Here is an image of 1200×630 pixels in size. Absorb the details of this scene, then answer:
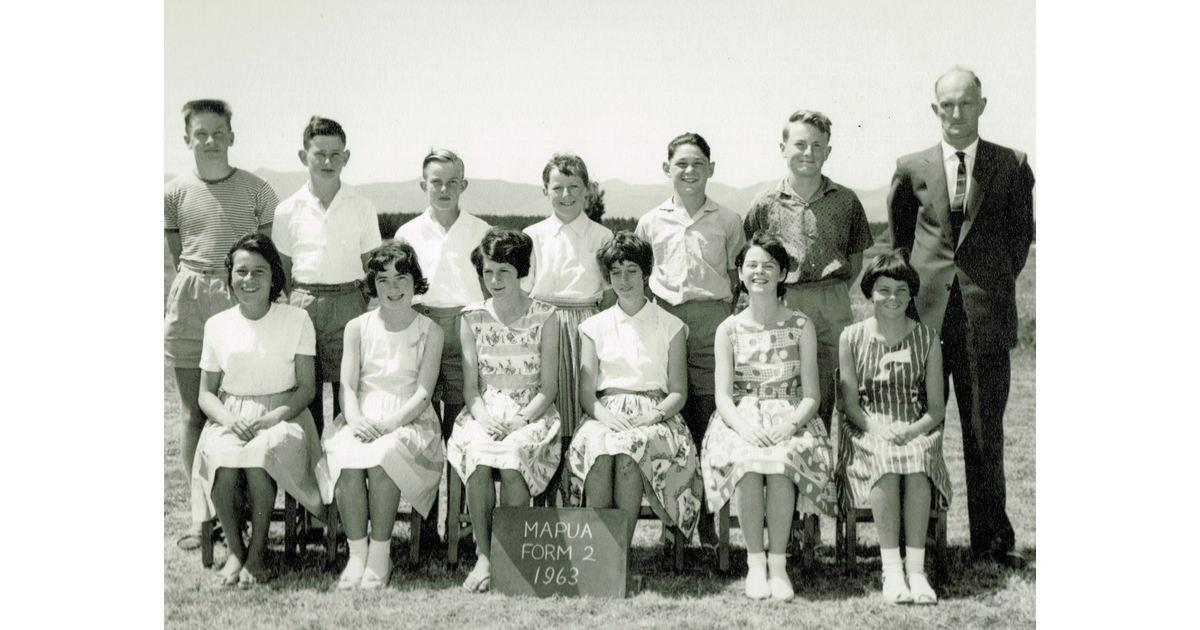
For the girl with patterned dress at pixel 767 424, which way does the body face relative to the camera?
toward the camera

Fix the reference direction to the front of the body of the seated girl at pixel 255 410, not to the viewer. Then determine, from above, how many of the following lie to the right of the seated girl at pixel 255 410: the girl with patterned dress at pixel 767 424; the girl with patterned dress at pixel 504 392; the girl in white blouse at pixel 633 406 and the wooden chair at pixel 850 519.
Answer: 0

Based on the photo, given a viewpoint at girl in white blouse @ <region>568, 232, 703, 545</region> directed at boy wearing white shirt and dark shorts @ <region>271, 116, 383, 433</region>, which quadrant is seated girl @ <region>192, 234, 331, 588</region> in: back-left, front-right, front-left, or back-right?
front-left

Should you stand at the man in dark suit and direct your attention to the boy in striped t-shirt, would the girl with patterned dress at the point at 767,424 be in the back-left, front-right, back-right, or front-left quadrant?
front-left

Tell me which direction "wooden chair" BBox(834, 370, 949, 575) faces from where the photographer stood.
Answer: facing the viewer

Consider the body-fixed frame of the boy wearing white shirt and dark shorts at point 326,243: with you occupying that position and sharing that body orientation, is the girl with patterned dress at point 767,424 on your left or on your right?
on your left

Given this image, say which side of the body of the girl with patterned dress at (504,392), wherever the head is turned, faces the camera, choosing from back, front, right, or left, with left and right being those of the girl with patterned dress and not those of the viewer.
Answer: front

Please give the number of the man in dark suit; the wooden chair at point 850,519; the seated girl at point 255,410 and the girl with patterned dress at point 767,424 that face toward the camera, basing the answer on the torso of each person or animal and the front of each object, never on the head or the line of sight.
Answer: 4

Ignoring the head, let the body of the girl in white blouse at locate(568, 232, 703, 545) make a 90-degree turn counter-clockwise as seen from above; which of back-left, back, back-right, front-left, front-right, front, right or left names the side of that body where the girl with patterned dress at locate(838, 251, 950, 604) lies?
front

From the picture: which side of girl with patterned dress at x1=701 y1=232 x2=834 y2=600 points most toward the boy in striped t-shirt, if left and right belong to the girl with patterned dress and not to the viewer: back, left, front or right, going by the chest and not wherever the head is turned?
right

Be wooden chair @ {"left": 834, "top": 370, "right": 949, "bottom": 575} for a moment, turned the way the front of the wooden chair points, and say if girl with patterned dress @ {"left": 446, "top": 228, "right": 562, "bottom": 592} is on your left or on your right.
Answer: on your right

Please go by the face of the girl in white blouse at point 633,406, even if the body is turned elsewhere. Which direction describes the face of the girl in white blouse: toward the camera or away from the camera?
toward the camera

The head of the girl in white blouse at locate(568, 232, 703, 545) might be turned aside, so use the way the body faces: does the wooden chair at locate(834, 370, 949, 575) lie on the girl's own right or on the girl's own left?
on the girl's own left

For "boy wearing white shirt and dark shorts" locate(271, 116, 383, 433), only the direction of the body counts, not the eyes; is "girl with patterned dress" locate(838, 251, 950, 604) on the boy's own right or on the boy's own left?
on the boy's own left

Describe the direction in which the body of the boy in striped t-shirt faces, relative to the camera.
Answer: toward the camera

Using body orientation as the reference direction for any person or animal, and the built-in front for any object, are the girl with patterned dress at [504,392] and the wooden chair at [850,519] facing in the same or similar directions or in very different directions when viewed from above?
same or similar directions

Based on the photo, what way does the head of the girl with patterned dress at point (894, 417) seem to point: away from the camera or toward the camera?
toward the camera

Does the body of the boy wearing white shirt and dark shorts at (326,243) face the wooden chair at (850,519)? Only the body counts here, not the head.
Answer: no
